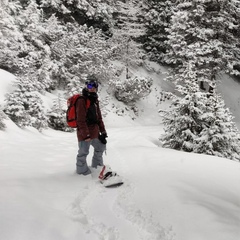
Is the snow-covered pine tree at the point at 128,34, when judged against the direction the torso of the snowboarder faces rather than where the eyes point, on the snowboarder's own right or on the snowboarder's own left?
on the snowboarder's own left

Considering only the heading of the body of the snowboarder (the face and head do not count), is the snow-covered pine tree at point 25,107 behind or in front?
behind

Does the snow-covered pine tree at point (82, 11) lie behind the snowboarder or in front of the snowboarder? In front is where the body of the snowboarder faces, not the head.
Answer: behind

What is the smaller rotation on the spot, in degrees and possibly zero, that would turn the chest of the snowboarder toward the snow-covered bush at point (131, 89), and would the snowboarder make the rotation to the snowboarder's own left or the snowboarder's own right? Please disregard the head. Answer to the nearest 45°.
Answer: approximately 135° to the snowboarder's own left

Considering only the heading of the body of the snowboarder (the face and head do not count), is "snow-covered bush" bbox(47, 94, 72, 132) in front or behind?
behind

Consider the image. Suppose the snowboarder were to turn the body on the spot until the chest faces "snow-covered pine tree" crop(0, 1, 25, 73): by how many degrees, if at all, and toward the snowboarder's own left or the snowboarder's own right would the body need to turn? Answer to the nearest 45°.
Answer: approximately 135° to the snowboarder's own left

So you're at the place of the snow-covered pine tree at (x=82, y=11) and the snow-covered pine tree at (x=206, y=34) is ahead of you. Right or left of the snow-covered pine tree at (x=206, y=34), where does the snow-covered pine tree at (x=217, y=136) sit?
right

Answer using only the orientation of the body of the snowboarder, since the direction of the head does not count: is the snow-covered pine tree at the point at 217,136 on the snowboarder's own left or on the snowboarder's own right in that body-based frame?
on the snowboarder's own left

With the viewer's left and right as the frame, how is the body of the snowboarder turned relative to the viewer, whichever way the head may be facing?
facing the viewer and to the right of the viewer

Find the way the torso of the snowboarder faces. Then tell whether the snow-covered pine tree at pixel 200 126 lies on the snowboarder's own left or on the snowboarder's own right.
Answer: on the snowboarder's own left
